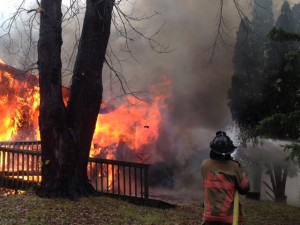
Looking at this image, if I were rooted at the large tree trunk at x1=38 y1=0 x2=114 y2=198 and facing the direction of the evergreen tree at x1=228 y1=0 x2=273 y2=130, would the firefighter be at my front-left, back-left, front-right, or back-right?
back-right

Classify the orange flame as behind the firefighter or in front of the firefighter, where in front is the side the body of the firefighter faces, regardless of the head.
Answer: in front

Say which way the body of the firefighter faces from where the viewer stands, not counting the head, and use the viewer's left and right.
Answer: facing away from the viewer

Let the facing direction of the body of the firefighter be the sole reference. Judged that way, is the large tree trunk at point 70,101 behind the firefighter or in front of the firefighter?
in front

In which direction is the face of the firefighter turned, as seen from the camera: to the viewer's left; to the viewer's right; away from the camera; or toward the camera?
away from the camera

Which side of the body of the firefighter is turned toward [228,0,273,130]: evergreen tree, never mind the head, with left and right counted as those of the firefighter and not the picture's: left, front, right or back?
front

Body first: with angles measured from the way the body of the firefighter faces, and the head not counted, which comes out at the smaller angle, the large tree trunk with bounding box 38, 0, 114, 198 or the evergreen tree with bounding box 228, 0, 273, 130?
the evergreen tree
